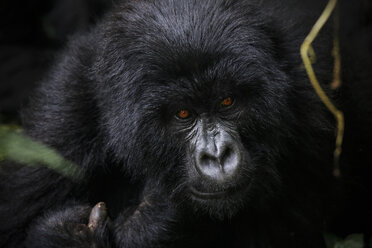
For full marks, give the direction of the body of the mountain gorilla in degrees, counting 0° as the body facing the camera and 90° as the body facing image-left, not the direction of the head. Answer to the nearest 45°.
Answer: approximately 0°
